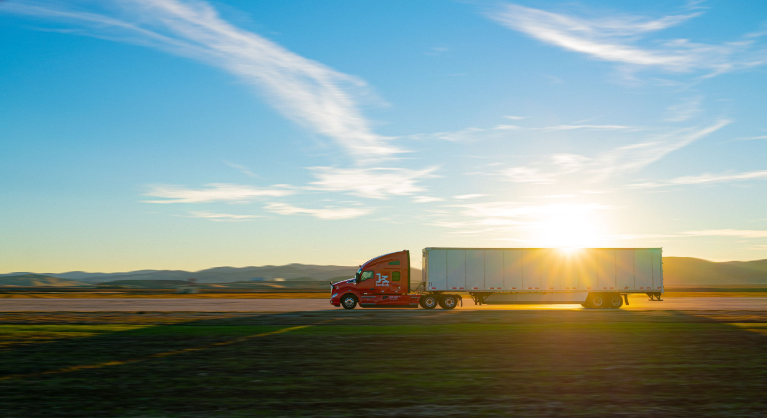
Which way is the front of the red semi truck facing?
to the viewer's left
